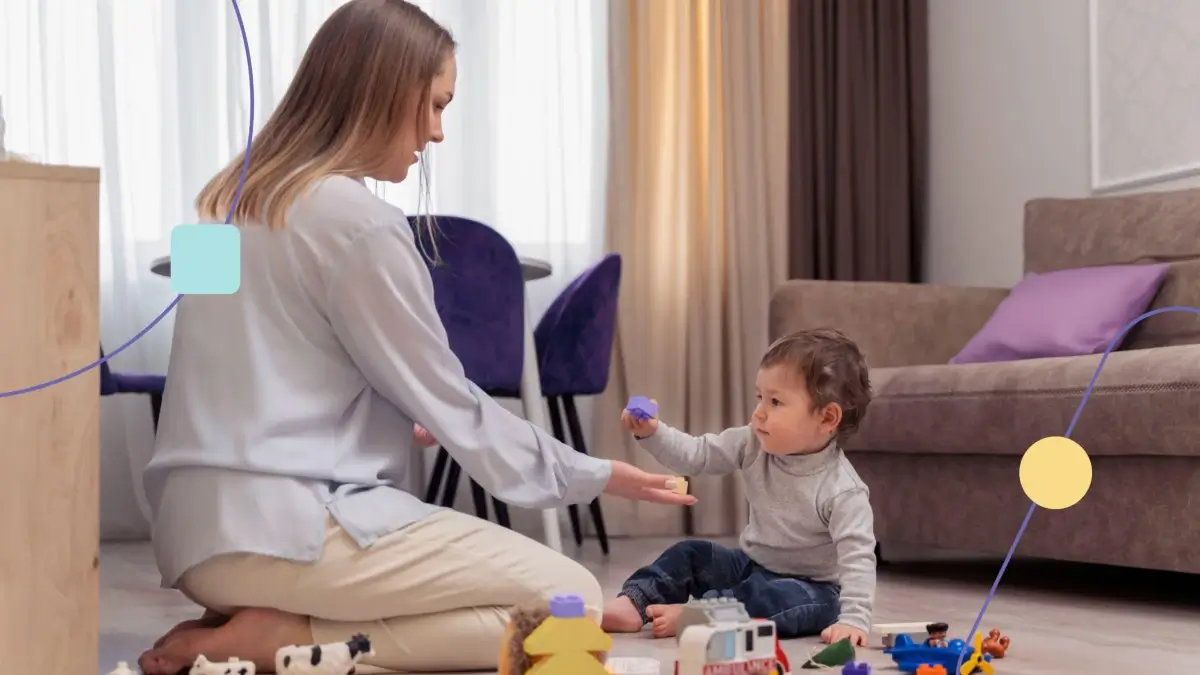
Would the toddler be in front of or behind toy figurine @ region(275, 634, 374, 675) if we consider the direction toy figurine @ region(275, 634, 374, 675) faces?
in front

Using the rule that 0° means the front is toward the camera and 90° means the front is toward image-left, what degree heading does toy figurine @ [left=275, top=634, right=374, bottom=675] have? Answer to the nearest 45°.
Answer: approximately 270°

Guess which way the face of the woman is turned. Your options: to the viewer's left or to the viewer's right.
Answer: to the viewer's right

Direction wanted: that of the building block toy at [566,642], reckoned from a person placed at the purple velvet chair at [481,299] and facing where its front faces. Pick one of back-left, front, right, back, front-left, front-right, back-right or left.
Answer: back

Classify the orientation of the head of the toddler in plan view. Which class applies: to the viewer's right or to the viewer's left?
to the viewer's left

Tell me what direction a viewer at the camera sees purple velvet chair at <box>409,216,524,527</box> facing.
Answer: facing away from the viewer

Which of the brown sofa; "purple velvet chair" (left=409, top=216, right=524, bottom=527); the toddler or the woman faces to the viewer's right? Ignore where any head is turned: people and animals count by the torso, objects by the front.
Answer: the woman

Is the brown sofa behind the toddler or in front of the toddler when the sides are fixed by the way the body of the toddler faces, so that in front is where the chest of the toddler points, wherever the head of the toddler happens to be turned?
behind

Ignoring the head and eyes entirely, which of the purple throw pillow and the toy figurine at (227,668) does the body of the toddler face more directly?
the toy figurine

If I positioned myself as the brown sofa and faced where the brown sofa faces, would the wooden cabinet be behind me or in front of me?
in front

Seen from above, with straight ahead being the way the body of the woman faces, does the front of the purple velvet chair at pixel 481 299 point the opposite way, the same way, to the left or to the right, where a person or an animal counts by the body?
to the left

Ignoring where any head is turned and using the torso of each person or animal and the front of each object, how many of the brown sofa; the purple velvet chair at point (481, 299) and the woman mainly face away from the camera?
1

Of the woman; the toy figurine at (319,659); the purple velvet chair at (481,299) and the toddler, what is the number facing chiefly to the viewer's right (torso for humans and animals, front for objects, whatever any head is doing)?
2

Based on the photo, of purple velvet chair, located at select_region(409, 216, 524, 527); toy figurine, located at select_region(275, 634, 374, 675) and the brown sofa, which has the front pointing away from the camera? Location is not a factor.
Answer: the purple velvet chair

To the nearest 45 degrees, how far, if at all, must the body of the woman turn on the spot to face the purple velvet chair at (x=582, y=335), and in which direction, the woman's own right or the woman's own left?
approximately 90° to the woman's own left

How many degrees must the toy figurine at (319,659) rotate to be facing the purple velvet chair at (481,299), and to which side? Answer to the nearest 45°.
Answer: approximately 90° to its left

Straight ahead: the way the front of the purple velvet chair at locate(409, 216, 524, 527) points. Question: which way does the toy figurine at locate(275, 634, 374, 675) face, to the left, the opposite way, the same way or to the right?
to the right

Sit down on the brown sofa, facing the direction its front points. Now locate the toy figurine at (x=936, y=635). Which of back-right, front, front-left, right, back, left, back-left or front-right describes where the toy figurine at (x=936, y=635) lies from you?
front-left
